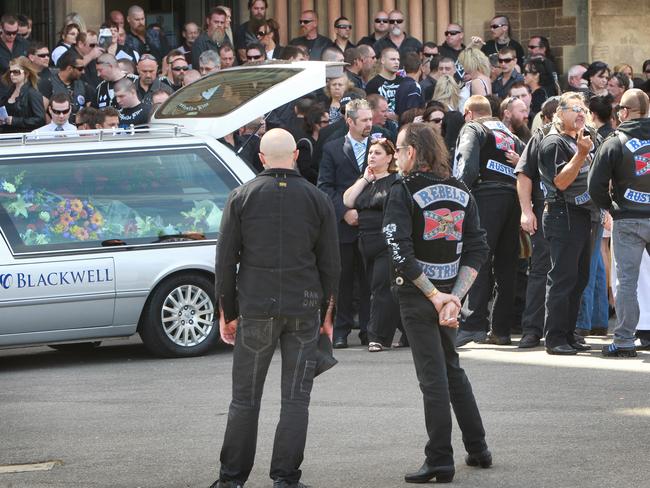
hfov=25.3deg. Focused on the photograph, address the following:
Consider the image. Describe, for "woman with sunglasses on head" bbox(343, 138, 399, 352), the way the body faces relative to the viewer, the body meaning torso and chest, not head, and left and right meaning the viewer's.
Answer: facing the viewer and to the left of the viewer

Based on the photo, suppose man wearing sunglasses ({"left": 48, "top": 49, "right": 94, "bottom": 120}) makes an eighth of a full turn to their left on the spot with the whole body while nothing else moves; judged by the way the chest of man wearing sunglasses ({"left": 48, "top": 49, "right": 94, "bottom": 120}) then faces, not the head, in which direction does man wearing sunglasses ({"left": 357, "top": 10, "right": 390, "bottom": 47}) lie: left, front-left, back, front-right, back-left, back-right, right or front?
front-left

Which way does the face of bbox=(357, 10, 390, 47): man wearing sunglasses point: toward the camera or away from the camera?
toward the camera

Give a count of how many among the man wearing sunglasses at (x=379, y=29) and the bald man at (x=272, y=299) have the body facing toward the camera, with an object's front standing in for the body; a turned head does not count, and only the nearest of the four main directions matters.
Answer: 1

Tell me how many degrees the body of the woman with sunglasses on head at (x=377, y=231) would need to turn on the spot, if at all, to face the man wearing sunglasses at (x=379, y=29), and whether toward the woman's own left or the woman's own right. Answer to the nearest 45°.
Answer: approximately 135° to the woman's own right

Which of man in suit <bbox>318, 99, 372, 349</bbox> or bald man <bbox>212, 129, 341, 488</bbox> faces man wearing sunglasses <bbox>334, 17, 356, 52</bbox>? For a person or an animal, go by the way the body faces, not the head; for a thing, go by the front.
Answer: the bald man

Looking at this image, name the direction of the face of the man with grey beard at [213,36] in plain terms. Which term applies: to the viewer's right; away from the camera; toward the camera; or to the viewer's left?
toward the camera

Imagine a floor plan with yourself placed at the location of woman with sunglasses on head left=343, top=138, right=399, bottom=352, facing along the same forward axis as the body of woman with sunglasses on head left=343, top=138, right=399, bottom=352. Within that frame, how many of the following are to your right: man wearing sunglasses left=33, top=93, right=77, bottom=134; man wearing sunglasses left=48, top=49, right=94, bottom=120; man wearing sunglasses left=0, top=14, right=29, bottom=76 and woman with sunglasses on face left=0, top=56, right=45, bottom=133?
4

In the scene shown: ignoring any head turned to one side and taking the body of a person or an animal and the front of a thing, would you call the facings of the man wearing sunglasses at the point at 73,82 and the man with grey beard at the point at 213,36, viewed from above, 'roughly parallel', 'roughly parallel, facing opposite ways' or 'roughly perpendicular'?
roughly parallel

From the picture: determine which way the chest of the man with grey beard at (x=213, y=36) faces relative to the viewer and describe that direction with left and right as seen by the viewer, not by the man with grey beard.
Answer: facing the viewer and to the right of the viewer

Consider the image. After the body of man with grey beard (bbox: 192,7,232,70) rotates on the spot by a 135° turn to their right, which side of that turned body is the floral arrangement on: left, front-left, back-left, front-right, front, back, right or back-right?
left

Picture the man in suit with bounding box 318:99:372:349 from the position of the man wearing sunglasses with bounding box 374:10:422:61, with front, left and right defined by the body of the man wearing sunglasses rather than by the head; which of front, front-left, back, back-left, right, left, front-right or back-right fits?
front

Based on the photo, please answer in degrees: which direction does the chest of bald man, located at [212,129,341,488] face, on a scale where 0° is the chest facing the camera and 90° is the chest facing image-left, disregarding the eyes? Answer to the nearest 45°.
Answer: approximately 180°

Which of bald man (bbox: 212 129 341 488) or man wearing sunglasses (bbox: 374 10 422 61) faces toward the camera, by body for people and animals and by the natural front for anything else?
the man wearing sunglasses

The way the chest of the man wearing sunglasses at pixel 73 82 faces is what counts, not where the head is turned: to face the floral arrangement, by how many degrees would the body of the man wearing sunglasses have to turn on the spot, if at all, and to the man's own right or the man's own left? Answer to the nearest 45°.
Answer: approximately 45° to the man's own right

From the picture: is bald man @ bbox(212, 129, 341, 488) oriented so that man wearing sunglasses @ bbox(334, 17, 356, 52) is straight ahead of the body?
yes

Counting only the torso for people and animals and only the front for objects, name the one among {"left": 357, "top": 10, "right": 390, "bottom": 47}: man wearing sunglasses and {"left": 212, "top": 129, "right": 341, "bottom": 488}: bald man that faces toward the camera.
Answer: the man wearing sunglasses

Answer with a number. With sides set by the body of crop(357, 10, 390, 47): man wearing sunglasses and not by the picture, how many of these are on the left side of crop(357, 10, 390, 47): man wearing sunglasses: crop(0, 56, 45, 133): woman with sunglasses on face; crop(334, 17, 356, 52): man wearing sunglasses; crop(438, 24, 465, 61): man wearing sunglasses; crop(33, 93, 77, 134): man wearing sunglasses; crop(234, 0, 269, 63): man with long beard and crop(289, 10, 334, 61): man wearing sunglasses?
1

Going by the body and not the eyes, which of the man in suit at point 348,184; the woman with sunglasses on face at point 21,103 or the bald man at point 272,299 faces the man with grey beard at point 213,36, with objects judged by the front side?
the bald man
